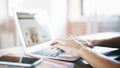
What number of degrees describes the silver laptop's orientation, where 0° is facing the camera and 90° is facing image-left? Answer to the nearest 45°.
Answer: approximately 315°
